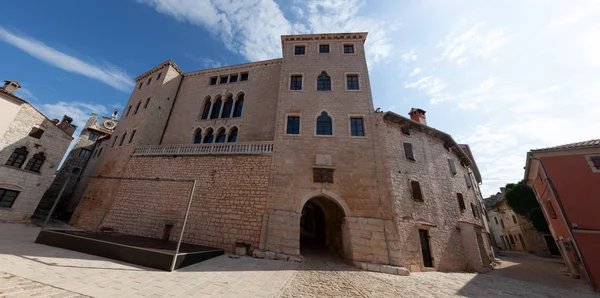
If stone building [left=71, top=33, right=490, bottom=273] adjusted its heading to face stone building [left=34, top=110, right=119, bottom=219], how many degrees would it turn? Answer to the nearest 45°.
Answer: approximately 135° to its right

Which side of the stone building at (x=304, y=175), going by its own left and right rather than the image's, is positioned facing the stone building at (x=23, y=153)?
right

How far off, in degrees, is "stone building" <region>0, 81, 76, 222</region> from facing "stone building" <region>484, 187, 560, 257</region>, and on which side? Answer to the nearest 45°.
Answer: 0° — it already faces it

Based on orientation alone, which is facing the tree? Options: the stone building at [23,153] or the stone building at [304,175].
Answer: the stone building at [23,153]

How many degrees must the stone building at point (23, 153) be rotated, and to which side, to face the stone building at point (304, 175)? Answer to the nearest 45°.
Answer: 0° — it already faces it

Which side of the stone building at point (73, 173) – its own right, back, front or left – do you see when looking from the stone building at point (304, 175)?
front

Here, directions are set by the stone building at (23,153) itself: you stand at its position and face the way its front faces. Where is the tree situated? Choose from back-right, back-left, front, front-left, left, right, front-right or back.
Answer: front

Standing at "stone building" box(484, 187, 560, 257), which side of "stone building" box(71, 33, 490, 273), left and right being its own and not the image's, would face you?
left

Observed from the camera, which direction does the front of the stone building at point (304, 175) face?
facing the viewer

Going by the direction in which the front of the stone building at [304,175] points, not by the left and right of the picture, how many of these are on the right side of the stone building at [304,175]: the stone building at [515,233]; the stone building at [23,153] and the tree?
1

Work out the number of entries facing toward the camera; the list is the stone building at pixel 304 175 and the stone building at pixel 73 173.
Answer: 2

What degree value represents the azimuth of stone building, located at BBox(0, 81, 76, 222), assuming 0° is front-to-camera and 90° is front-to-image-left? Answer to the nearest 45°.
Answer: approximately 315°

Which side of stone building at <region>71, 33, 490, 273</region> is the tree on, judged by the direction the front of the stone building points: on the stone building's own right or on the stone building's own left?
on the stone building's own left

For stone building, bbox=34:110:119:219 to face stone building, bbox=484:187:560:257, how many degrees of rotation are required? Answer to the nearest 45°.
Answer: approximately 45° to its left

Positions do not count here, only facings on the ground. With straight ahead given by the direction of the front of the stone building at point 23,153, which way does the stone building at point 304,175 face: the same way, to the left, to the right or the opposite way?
to the right
